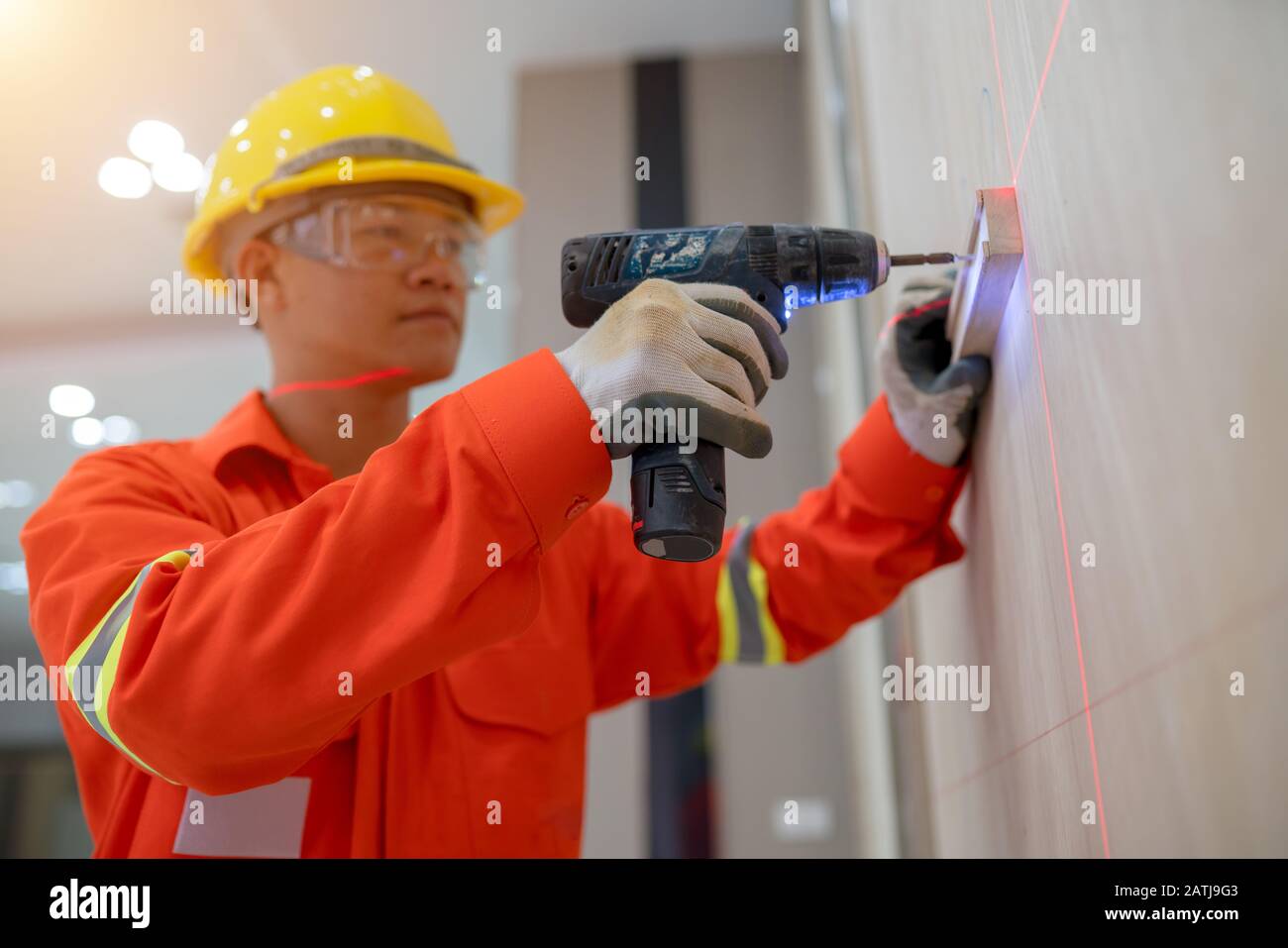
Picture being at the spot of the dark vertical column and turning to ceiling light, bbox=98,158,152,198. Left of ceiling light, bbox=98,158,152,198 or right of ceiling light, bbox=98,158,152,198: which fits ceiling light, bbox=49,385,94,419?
right

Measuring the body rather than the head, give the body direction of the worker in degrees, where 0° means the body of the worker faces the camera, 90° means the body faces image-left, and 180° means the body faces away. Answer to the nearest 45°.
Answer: approximately 315°
